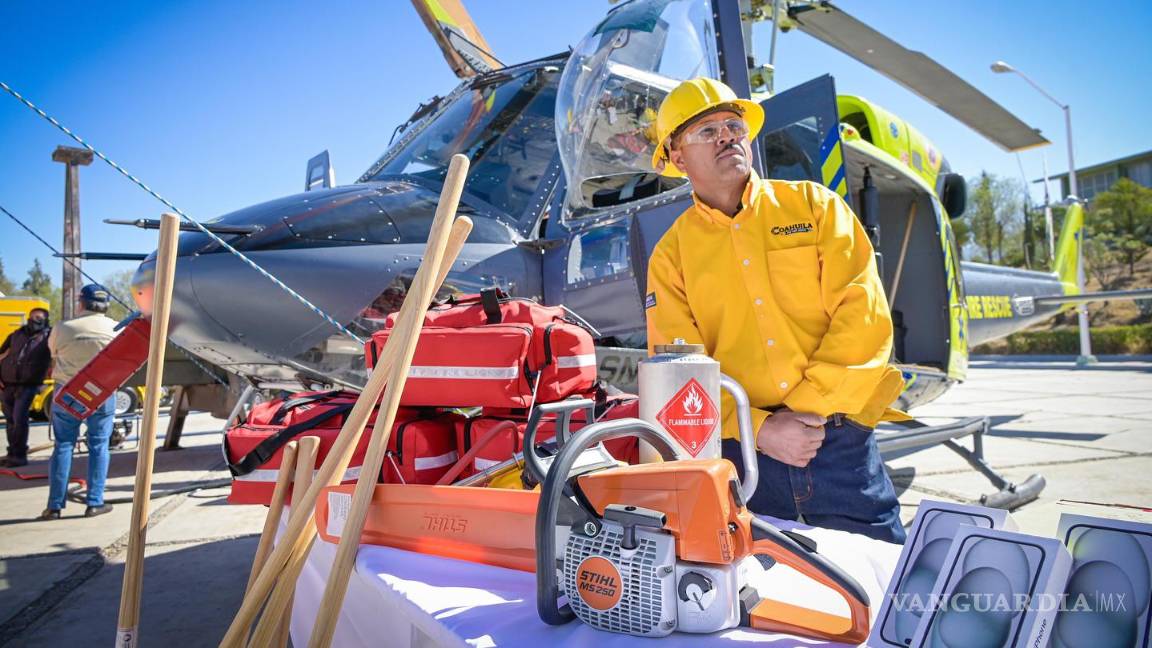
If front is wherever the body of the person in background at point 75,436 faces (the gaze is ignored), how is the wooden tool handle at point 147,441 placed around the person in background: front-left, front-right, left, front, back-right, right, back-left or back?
back

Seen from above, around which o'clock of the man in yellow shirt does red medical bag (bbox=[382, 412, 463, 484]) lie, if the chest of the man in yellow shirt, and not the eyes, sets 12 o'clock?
The red medical bag is roughly at 3 o'clock from the man in yellow shirt.

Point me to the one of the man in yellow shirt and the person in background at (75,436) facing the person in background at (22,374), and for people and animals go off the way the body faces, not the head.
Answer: the person in background at (75,436)

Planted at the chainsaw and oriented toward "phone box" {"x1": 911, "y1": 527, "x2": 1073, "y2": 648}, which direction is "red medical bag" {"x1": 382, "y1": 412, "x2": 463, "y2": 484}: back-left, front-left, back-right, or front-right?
back-left

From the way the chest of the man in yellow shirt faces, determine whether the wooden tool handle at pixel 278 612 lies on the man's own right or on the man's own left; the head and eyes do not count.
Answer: on the man's own right

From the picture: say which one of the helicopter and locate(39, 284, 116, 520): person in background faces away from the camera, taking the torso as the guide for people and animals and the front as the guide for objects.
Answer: the person in background

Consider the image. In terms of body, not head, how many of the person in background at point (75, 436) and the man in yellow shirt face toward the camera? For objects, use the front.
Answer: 1

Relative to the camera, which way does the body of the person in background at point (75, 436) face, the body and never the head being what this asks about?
away from the camera

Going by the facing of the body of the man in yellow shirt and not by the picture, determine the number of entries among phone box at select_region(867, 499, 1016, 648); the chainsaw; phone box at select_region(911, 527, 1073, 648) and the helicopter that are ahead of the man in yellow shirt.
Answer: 3

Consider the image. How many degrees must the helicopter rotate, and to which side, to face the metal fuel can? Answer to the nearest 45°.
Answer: approximately 45° to its left

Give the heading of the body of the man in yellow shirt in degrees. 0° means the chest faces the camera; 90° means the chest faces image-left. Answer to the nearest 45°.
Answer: approximately 0°
